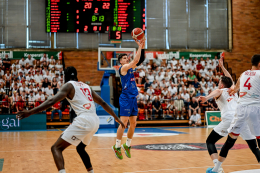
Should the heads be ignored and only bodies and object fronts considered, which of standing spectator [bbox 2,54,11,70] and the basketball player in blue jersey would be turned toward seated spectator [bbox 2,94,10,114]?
standing spectator [bbox 2,54,11,70]

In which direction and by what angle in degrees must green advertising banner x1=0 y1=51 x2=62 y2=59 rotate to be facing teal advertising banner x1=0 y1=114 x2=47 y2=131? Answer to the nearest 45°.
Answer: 0° — it already faces it

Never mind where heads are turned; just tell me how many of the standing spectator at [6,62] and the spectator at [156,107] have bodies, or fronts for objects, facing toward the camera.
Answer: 2

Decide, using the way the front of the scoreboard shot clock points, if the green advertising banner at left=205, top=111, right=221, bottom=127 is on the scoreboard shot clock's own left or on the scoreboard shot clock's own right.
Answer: on the scoreboard shot clock's own left

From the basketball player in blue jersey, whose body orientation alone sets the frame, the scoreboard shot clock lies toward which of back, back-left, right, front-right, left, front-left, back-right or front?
back-left
